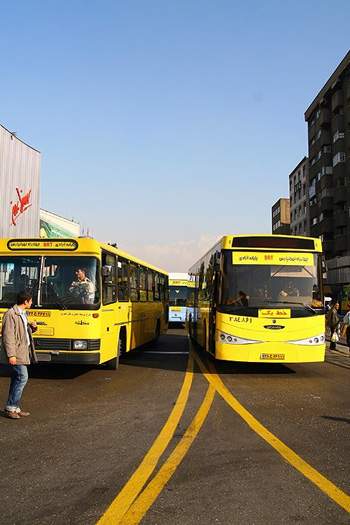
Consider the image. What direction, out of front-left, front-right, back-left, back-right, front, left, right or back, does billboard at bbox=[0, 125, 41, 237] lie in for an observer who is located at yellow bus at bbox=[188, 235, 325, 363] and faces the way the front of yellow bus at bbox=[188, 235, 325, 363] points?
back-right

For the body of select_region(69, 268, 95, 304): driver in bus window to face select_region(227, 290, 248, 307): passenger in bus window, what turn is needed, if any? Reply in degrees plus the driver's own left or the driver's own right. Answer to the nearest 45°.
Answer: approximately 135° to the driver's own left

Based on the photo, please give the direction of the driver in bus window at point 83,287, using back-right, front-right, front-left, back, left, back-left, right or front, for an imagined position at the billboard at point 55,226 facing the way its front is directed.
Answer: front-right

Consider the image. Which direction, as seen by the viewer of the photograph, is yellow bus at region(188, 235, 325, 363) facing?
facing the viewer

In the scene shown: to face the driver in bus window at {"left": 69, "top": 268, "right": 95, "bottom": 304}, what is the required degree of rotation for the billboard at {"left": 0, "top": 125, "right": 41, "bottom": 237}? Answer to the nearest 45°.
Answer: approximately 45° to its right

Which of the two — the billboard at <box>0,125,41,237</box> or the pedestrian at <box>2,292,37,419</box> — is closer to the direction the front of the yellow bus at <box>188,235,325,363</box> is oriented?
the pedestrian

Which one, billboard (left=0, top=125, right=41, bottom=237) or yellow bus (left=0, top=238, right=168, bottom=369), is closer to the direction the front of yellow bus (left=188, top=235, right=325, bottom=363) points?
the yellow bus

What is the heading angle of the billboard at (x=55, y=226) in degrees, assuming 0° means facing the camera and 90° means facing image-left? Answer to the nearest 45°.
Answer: approximately 315°

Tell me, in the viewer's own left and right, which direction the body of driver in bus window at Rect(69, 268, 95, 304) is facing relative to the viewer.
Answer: facing the viewer and to the left of the viewer

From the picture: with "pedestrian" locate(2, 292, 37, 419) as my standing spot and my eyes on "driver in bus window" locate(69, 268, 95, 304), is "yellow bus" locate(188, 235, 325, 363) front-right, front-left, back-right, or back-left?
front-right

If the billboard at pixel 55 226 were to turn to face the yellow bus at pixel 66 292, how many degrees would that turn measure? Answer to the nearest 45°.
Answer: approximately 45° to its right

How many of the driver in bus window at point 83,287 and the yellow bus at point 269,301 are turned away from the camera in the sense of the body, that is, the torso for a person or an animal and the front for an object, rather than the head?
0

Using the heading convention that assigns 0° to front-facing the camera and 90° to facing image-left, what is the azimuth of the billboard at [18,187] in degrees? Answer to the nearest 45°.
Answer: approximately 315°

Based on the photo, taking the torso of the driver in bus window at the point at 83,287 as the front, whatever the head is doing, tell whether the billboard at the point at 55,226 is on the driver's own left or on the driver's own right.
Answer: on the driver's own right
